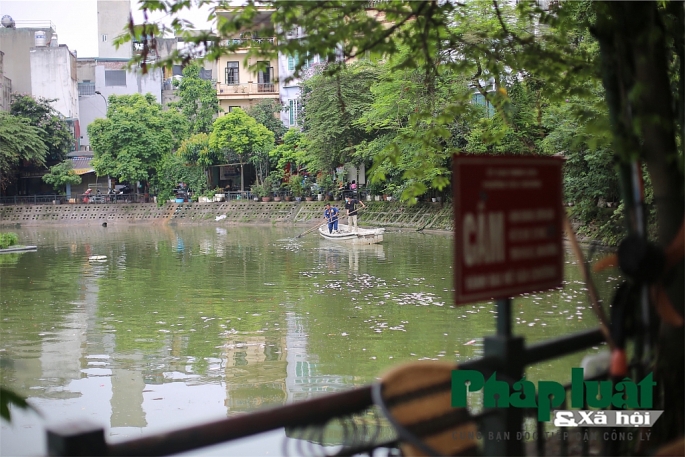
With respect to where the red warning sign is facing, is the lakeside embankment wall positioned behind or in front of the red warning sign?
behind

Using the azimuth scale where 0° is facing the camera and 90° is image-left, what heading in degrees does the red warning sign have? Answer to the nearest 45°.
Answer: approximately 315°

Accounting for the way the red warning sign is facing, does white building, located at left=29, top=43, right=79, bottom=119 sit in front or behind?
behind

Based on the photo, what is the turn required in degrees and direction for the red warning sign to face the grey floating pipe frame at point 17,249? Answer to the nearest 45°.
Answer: approximately 180°

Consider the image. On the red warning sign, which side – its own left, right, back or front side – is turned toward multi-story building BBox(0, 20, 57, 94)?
back

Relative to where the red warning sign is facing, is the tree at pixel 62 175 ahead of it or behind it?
behind

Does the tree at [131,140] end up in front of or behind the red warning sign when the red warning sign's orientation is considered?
behind

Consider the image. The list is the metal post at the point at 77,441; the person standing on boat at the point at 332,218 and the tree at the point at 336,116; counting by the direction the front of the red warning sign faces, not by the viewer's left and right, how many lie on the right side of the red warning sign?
1

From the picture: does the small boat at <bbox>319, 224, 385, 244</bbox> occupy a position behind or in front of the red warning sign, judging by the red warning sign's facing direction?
behind

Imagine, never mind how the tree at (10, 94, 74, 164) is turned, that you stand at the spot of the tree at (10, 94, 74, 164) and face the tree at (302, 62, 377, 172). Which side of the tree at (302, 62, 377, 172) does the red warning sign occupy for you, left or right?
right

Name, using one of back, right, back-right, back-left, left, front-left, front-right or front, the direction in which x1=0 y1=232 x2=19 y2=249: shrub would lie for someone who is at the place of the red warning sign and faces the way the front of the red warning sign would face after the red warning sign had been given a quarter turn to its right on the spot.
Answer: right

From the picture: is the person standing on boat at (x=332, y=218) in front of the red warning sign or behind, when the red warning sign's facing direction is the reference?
behind

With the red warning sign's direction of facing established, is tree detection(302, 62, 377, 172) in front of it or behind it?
behind

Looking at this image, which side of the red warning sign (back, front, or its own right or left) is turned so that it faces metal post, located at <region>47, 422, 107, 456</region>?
right

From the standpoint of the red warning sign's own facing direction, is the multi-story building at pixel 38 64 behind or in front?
behind
